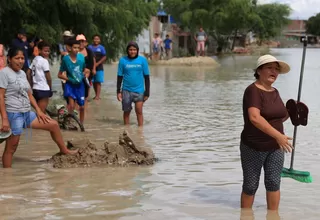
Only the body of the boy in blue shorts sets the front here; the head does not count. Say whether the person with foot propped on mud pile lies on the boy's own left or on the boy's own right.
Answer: on the boy's own right

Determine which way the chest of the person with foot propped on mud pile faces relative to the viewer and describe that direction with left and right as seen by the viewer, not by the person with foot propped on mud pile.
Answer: facing the viewer and to the right of the viewer

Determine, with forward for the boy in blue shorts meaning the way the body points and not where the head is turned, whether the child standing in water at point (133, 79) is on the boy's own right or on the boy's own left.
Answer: on the boy's own left

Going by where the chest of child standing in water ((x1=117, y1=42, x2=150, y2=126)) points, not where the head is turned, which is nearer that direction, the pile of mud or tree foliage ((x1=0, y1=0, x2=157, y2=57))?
the pile of mud

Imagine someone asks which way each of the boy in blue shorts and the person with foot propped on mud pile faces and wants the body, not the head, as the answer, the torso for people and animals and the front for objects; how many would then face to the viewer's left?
0

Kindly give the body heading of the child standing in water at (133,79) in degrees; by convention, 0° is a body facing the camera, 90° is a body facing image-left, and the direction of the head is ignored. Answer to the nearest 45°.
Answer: approximately 0°

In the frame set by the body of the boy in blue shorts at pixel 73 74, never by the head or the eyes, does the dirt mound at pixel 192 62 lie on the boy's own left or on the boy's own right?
on the boy's own left

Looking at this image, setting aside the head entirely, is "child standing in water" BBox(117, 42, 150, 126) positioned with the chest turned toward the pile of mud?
yes
